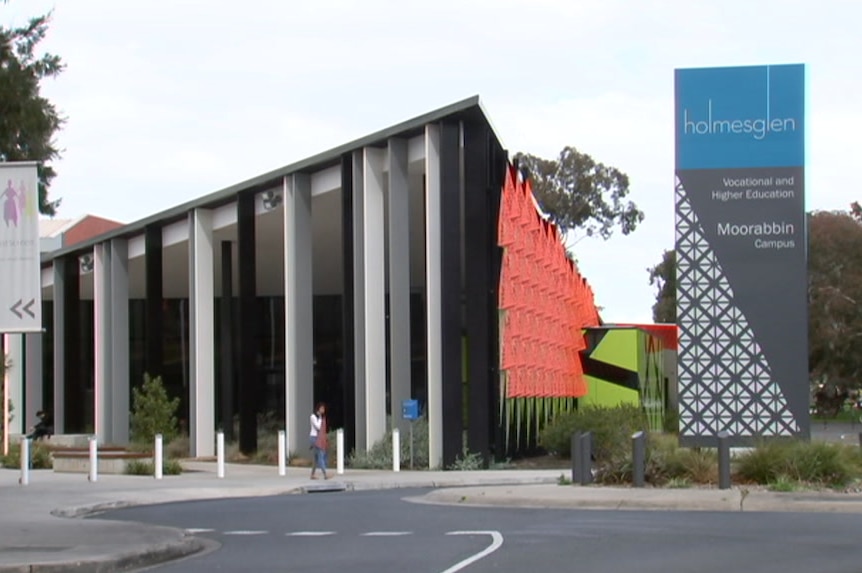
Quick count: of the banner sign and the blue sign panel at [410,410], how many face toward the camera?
2

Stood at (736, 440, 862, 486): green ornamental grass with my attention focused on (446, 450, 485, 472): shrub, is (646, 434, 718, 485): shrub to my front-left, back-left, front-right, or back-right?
front-left

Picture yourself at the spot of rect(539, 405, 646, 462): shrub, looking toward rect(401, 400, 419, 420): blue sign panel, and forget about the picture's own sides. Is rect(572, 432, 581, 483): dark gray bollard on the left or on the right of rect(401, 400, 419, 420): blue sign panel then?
left

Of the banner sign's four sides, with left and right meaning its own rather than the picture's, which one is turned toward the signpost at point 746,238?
left

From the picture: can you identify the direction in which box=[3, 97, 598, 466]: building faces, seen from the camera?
facing the viewer and to the left of the viewer

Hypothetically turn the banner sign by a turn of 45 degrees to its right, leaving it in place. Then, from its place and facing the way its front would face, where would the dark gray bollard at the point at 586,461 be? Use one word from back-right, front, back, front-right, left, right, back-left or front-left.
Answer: back-left

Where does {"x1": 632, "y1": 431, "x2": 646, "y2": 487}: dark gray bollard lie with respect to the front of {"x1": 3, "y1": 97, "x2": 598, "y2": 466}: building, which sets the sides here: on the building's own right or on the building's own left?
on the building's own left

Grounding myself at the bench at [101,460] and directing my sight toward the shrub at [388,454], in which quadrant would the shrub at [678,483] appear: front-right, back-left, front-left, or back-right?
front-right

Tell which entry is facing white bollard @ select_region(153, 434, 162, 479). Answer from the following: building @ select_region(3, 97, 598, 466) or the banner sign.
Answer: the building

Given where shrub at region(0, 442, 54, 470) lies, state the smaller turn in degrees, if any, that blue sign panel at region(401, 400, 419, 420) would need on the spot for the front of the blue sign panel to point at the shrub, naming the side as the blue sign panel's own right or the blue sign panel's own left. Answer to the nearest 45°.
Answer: approximately 135° to the blue sign panel's own right

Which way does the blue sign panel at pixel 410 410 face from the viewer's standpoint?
toward the camera

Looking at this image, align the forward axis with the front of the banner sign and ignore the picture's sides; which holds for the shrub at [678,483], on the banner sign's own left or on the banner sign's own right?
on the banner sign's own left
